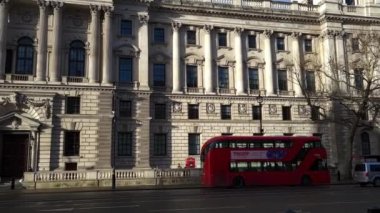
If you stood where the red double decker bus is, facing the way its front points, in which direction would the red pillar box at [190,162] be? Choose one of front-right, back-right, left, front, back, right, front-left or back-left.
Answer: back-left

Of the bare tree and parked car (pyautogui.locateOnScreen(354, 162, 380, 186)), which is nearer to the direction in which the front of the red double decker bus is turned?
the parked car

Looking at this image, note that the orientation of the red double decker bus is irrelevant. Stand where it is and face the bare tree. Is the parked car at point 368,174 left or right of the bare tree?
right

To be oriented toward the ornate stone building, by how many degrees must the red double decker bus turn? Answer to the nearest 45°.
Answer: approximately 135° to its left

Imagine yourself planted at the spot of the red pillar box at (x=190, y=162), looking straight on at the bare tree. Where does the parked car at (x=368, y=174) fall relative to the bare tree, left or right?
right

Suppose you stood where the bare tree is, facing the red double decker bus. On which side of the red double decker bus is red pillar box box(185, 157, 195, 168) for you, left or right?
right

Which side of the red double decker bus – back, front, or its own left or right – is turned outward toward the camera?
right
